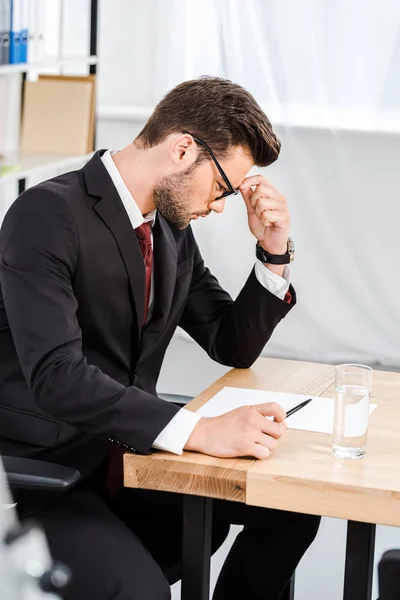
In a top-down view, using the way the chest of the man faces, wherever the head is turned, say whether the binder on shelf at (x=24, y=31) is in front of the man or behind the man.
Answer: behind

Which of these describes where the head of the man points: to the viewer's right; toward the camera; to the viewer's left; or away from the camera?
to the viewer's right

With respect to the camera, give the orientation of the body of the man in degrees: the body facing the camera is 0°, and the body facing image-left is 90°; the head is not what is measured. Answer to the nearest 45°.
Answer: approximately 315°

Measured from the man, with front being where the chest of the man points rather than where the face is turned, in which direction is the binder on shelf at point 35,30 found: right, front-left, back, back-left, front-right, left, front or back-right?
back-left

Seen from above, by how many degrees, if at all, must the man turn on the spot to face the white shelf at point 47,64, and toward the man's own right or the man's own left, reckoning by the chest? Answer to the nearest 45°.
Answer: approximately 135° to the man's own left

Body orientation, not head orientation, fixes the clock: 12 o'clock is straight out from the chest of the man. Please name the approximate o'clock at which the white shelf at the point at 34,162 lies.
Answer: The white shelf is roughly at 7 o'clock from the man.

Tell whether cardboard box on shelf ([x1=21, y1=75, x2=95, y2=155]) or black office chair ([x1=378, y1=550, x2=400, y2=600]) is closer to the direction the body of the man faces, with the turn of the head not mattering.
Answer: the black office chair

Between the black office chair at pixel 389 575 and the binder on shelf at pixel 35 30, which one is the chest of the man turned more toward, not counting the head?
the black office chair

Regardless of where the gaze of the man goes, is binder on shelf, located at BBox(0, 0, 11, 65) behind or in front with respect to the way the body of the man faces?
behind
